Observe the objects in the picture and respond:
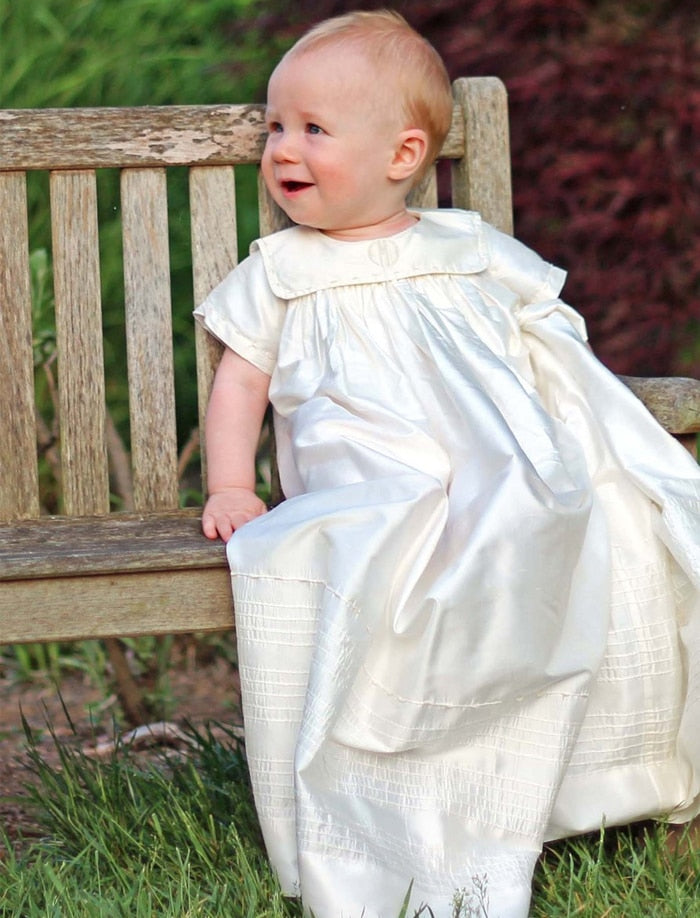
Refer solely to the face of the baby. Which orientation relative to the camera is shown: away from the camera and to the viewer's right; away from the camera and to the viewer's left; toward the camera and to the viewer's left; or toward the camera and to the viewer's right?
toward the camera and to the viewer's left

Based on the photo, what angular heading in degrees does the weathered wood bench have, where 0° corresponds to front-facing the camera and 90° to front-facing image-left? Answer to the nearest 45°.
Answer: approximately 0°

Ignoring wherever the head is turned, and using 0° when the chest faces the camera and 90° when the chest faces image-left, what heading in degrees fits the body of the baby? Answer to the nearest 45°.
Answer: approximately 0°
